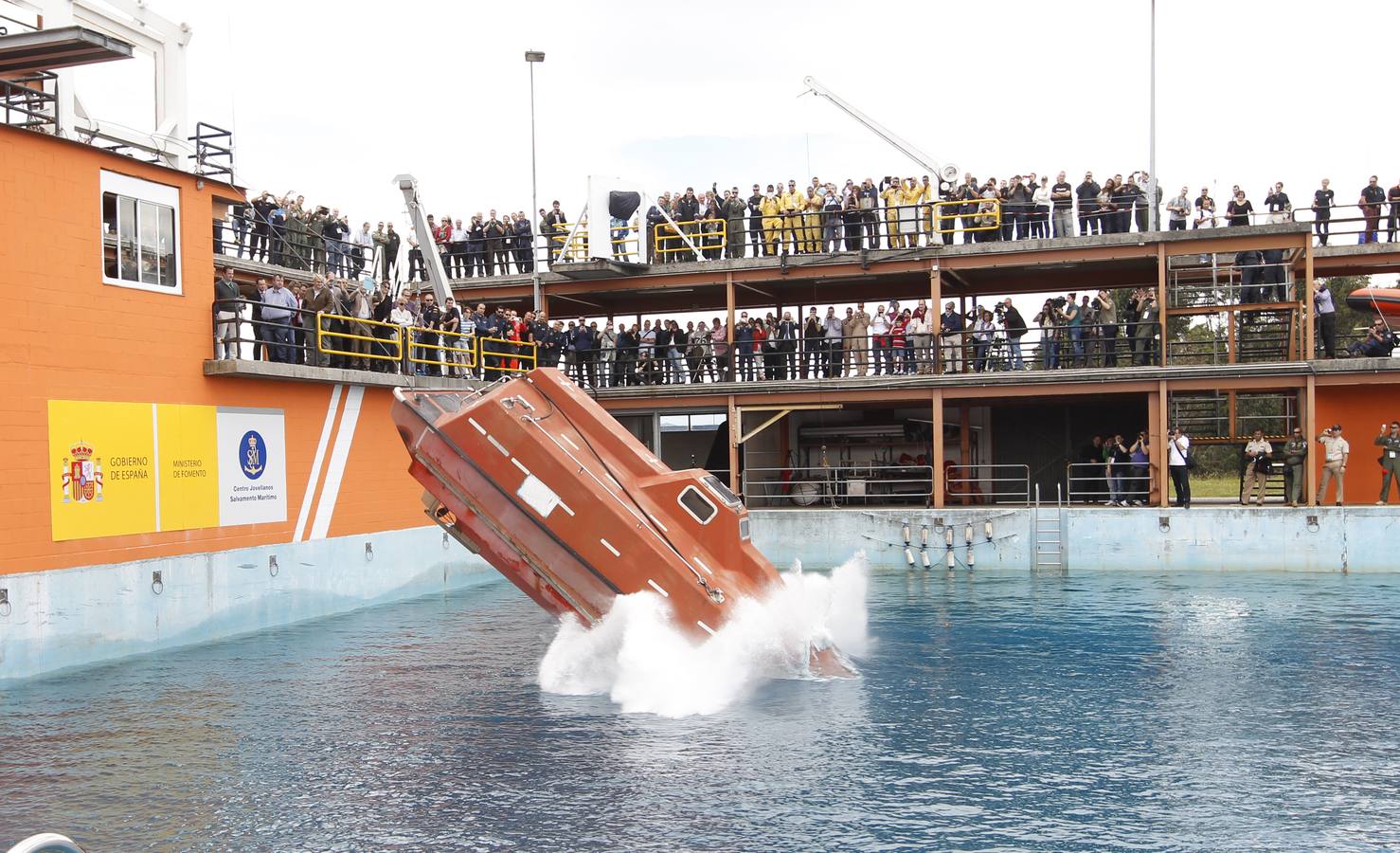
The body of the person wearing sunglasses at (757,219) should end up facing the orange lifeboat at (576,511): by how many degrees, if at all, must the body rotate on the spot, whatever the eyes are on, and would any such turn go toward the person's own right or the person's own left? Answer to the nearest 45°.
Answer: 0° — they already face it

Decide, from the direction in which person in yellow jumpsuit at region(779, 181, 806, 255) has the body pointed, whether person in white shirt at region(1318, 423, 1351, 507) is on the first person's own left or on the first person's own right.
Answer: on the first person's own left

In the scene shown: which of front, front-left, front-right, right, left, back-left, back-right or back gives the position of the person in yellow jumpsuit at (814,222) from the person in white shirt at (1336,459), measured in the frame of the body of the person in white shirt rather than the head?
front-right

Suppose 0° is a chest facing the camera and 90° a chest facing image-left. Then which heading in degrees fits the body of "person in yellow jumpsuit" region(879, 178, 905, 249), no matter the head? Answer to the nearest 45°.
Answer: approximately 0°

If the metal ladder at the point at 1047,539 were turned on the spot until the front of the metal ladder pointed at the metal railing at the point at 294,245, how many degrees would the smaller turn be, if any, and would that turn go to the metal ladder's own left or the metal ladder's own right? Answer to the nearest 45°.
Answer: approximately 90° to the metal ladder's own right

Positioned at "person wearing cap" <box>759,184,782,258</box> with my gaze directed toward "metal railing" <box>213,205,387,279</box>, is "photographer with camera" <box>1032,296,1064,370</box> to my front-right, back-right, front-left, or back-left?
back-left

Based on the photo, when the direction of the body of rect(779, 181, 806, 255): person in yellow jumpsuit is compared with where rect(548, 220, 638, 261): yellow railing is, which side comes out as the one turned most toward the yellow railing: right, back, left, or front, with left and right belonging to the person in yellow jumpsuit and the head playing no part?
right
